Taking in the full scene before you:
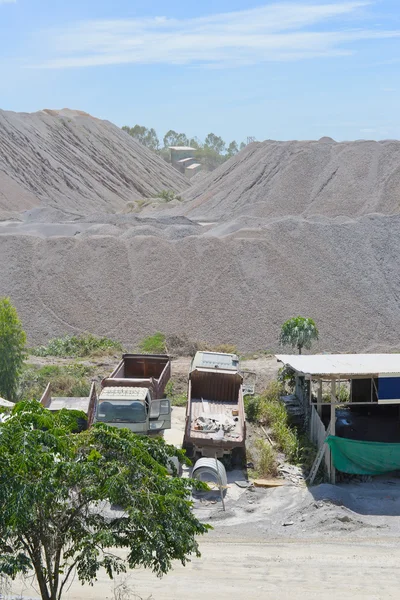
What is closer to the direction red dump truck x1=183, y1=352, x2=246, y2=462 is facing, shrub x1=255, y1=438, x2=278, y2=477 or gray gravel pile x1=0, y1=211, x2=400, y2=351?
the gray gravel pile

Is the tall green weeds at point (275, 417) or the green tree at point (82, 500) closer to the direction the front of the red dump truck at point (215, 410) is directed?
the tall green weeds

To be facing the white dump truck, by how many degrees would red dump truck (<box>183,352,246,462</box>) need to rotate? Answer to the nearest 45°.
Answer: approximately 135° to its left

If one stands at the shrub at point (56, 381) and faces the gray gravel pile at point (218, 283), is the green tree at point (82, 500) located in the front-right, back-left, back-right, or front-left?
back-right

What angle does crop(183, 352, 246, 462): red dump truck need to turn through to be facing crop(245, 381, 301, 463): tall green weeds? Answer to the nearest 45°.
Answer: approximately 45° to its right

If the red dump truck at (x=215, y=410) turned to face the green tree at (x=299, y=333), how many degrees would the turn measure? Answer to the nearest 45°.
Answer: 0° — it already faces it

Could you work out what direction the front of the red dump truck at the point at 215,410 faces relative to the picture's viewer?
facing away from the viewer
